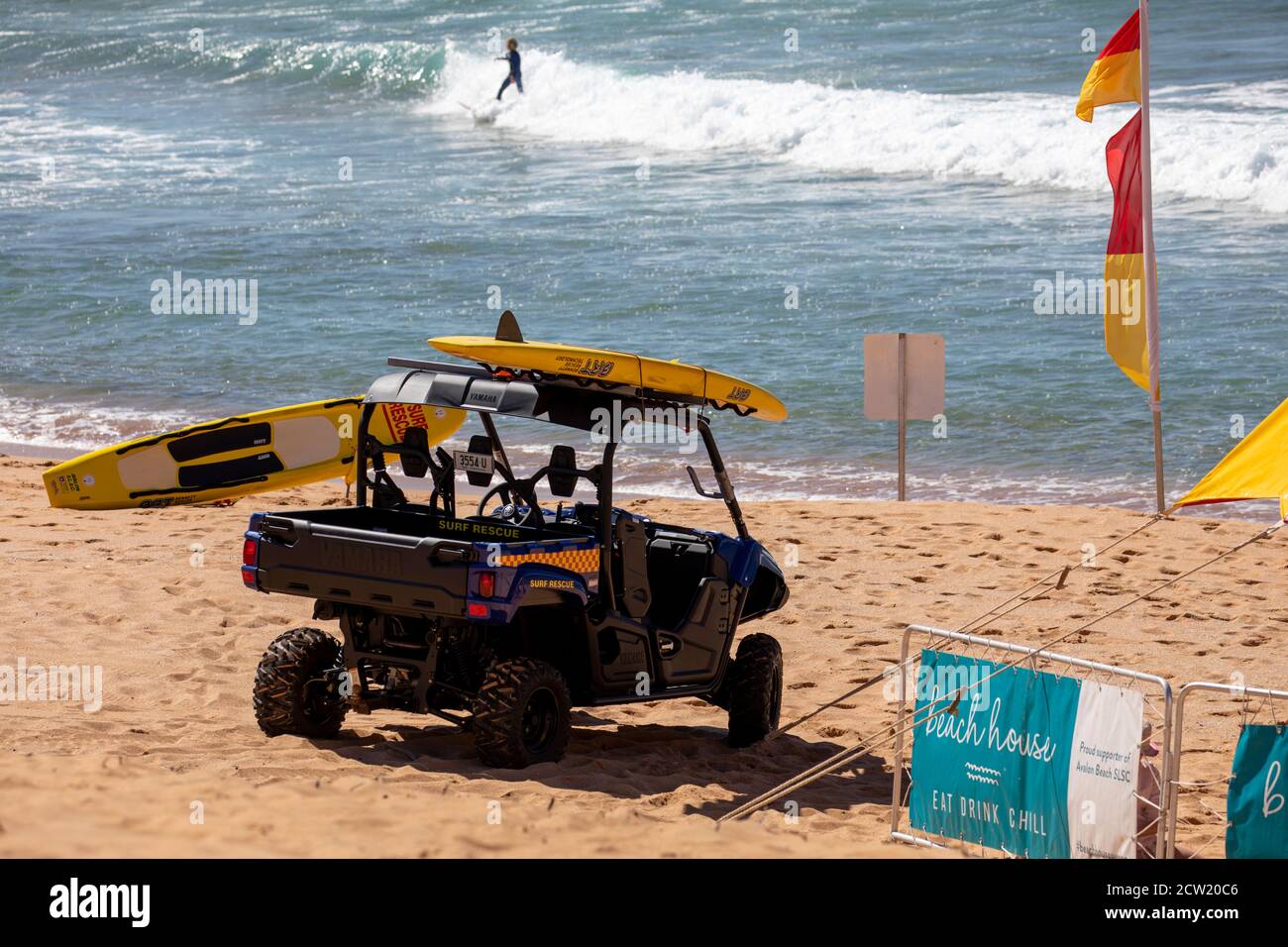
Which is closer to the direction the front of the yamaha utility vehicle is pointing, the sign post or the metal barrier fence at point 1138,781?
the sign post

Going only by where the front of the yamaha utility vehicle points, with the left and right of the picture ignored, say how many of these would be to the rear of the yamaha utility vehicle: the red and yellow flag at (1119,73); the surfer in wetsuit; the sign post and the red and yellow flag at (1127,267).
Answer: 0

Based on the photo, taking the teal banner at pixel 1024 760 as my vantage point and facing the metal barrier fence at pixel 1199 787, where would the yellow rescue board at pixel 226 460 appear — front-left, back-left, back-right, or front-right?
back-left

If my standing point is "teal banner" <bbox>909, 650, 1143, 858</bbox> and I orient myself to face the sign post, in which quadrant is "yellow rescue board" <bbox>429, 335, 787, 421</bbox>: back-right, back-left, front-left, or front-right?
front-left

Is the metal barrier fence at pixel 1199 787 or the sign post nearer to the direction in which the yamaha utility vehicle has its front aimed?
the sign post

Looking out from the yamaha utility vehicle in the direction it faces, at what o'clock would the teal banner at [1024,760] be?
The teal banner is roughly at 3 o'clock from the yamaha utility vehicle.

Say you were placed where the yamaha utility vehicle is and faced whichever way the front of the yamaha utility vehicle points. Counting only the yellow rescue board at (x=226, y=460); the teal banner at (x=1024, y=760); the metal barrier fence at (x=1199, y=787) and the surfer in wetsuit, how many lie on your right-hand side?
2

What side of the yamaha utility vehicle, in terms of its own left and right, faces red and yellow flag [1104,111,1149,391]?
front

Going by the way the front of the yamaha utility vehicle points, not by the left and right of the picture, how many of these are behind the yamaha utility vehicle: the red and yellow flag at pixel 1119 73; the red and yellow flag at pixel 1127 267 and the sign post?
0

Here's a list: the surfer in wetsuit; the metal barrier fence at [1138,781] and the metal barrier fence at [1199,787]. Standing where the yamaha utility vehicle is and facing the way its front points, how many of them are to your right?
2

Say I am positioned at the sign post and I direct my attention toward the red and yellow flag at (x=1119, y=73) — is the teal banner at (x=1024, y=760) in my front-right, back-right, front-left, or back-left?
front-right

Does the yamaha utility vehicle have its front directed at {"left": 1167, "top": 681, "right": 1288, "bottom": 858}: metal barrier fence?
no

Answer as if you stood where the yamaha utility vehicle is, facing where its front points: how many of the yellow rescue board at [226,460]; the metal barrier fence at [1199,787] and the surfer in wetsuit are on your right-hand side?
1

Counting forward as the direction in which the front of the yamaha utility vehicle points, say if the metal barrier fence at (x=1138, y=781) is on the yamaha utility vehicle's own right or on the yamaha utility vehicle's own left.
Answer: on the yamaha utility vehicle's own right

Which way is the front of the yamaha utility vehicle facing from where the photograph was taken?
facing away from the viewer and to the right of the viewer

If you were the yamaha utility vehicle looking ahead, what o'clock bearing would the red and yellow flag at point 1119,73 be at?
The red and yellow flag is roughly at 12 o'clock from the yamaha utility vehicle.
